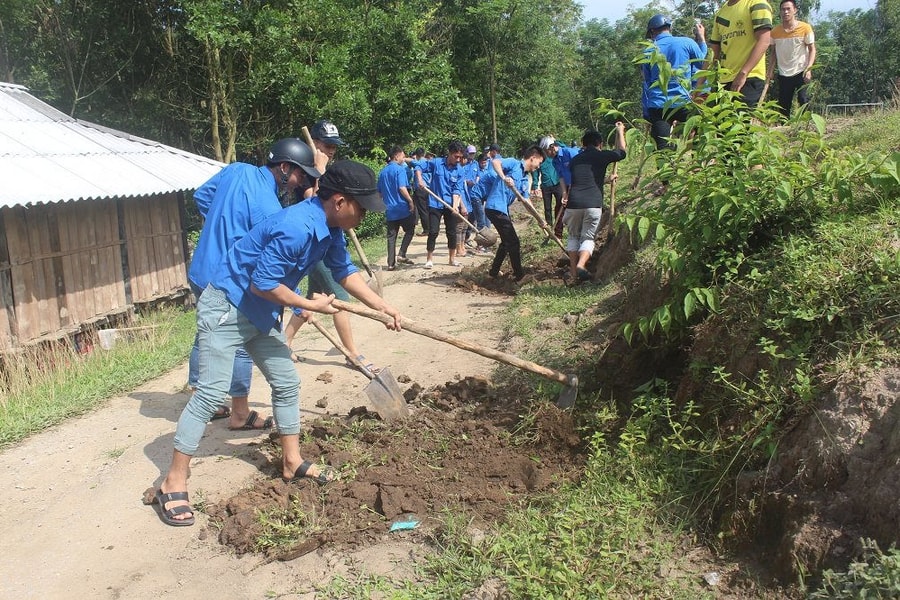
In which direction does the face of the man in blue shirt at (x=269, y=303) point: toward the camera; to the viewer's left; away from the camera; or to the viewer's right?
to the viewer's right

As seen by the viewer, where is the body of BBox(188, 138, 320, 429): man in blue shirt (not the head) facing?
to the viewer's right

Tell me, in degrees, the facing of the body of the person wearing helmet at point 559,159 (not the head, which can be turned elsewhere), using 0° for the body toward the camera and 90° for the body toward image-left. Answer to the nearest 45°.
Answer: approximately 45°

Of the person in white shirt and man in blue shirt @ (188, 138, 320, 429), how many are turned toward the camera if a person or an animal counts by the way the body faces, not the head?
1

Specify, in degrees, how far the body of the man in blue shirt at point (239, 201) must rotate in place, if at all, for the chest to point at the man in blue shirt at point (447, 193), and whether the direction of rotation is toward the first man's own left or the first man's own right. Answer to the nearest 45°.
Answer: approximately 45° to the first man's own left

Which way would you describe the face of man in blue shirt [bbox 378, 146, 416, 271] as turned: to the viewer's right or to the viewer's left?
to the viewer's right

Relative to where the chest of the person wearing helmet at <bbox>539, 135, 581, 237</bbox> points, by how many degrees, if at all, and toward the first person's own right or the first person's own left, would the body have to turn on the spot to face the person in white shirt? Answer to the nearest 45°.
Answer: approximately 90° to the first person's own left

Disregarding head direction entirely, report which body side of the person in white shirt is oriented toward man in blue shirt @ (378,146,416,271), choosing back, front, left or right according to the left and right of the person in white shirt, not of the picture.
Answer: right
